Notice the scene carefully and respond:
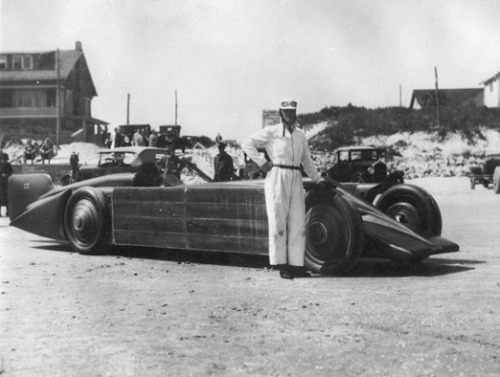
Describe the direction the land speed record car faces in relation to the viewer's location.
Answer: facing the viewer and to the right of the viewer

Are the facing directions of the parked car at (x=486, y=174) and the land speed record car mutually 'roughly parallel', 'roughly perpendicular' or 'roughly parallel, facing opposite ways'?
roughly perpendicular

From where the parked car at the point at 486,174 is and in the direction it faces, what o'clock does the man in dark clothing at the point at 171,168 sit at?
The man in dark clothing is roughly at 11 o'clock from the parked car.

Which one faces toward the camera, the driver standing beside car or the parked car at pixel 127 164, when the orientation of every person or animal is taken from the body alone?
the driver standing beside car

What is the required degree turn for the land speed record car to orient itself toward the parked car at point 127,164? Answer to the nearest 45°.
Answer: approximately 135° to its left

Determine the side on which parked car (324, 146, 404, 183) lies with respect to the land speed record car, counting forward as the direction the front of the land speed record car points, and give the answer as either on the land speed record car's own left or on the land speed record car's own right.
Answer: on the land speed record car's own left

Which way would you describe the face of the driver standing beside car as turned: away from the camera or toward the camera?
toward the camera

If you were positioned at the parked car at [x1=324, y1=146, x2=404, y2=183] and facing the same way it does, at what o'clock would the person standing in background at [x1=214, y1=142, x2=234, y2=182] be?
The person standing in background is roughly at 2 o'clock from the parked car.

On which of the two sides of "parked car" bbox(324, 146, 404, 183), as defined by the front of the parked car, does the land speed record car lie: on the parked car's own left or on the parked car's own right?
on the parked car's own right

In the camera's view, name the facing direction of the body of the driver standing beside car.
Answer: toward the camera

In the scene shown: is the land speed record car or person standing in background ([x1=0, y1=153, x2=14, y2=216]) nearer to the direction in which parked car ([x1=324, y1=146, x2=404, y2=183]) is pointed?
the land speed record car

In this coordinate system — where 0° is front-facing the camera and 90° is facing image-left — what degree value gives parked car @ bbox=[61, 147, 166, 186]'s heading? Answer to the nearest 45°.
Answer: approximately 90°

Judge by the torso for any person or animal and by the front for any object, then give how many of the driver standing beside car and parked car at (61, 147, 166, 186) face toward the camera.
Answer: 1

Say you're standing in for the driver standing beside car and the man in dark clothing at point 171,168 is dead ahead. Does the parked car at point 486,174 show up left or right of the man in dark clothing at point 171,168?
right
